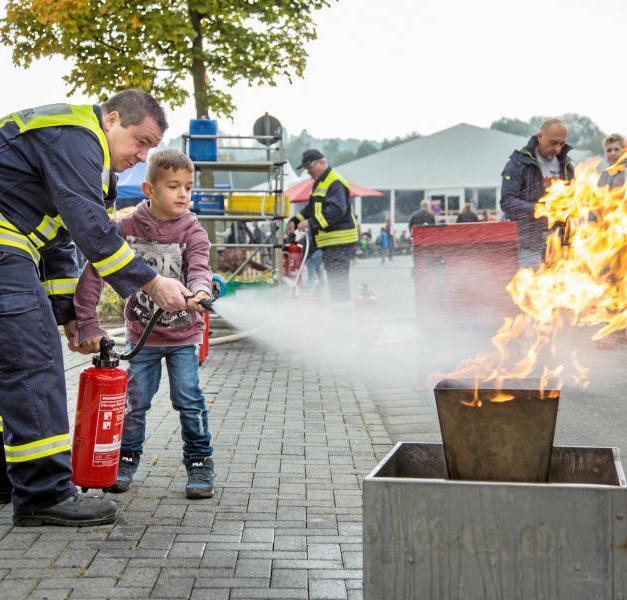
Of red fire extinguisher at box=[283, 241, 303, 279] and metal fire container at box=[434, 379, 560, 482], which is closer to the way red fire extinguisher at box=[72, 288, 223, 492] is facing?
the metal fire container

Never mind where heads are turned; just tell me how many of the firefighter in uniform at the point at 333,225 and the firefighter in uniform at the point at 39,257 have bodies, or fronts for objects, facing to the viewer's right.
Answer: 1

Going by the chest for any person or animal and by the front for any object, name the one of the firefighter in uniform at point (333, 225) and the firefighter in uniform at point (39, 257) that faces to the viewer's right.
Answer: the firefighter in uniform at point (39, 257)

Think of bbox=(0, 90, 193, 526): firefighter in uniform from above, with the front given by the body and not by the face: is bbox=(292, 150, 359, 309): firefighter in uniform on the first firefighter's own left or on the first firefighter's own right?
on the first firefighter's own left

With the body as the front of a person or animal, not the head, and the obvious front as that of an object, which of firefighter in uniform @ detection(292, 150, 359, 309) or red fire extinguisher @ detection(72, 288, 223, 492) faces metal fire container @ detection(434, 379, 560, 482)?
the red fire extinguisher

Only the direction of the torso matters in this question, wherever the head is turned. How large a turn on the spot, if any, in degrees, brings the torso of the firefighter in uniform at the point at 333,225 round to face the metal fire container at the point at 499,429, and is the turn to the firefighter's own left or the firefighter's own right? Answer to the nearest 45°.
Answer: approximately 90° to the firefighter's own left

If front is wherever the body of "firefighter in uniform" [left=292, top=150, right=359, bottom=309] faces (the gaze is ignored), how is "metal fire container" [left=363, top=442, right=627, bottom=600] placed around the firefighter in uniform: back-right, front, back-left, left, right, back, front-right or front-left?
left

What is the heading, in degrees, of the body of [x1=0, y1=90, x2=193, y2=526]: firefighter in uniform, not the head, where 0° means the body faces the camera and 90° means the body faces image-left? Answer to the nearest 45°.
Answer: approximately 270°

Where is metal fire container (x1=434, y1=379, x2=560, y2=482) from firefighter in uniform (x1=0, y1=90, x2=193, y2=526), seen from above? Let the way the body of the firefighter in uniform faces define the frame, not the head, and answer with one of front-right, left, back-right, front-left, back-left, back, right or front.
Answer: front-right

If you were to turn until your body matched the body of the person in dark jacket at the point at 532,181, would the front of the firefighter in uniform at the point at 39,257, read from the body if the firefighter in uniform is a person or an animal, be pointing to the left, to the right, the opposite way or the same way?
to the left

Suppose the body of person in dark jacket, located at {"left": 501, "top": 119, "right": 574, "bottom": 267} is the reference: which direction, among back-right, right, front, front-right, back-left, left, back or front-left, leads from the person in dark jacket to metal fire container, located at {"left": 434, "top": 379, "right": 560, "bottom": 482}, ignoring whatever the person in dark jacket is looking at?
front-right
